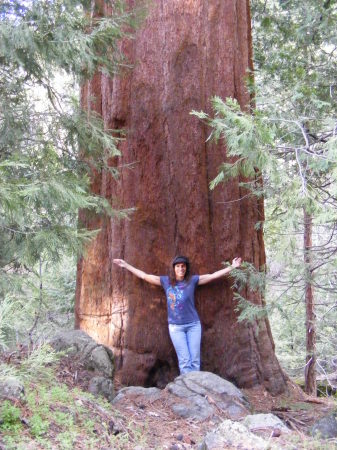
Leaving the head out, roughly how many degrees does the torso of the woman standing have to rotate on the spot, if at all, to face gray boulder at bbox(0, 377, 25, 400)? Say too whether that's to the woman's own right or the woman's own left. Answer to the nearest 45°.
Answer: approximately 45° to the woman's own right

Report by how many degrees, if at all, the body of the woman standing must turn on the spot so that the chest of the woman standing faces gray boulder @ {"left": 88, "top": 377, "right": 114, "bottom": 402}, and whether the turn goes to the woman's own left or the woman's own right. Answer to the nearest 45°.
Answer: approximately 45° to the woman's own right

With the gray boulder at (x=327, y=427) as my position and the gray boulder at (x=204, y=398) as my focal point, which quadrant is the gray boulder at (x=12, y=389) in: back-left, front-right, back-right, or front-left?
front-left

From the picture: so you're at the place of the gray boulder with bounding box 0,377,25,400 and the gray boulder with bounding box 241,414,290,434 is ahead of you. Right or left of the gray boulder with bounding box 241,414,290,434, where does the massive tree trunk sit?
left

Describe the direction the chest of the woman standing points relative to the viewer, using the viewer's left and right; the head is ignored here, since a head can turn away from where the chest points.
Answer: facing the viewer

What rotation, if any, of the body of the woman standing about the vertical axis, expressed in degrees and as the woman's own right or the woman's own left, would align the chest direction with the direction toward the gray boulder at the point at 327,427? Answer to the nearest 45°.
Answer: approximately 45° to the woman's own left

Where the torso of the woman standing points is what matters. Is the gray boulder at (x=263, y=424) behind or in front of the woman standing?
in front

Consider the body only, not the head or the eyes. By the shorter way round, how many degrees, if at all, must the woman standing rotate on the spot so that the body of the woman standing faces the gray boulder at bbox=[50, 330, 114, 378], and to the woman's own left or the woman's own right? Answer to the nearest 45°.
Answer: approximately 45° to the woman's own right
